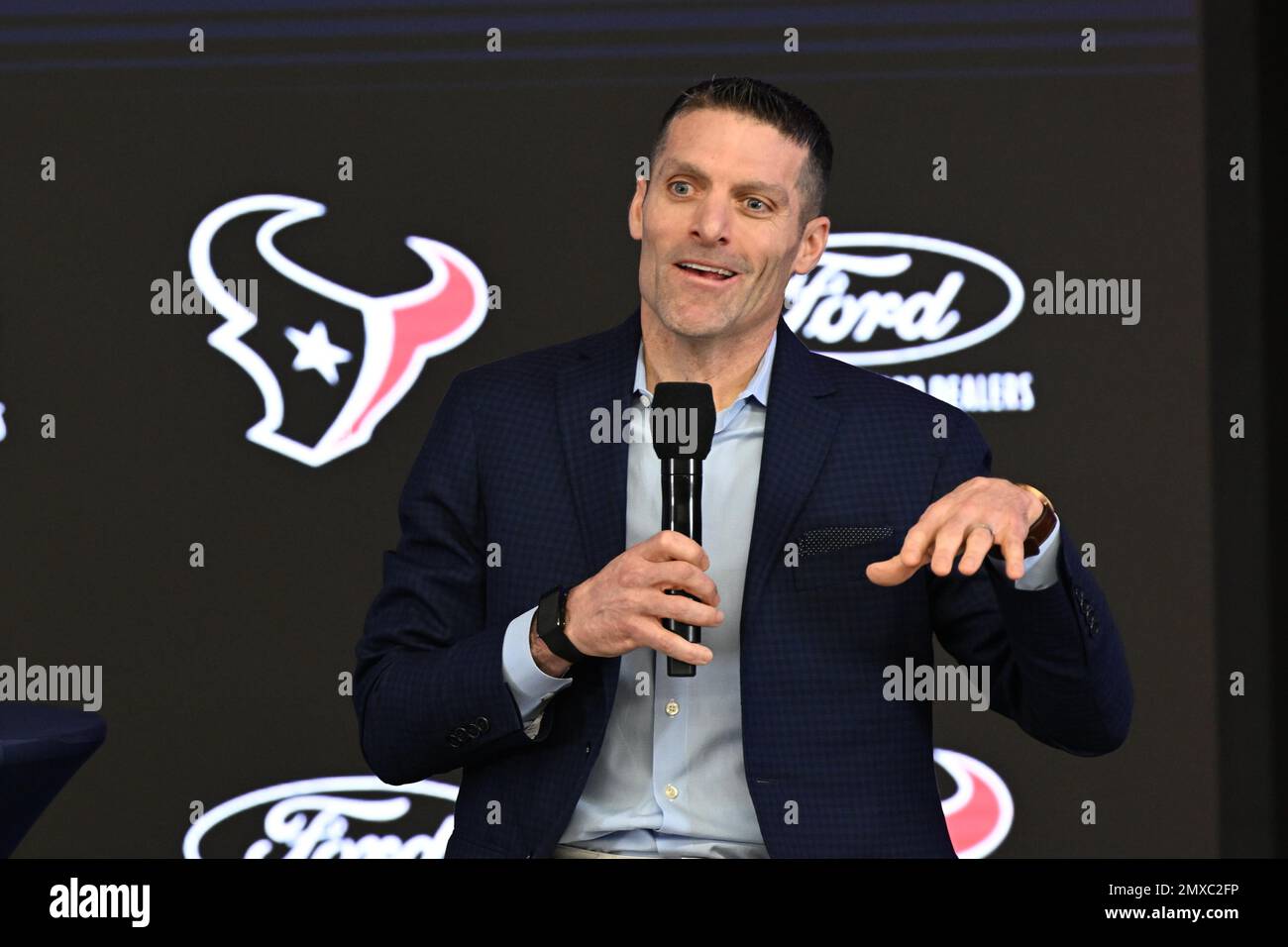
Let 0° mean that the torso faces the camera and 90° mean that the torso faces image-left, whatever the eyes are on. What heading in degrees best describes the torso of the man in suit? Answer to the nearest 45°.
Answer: approximately 0°
